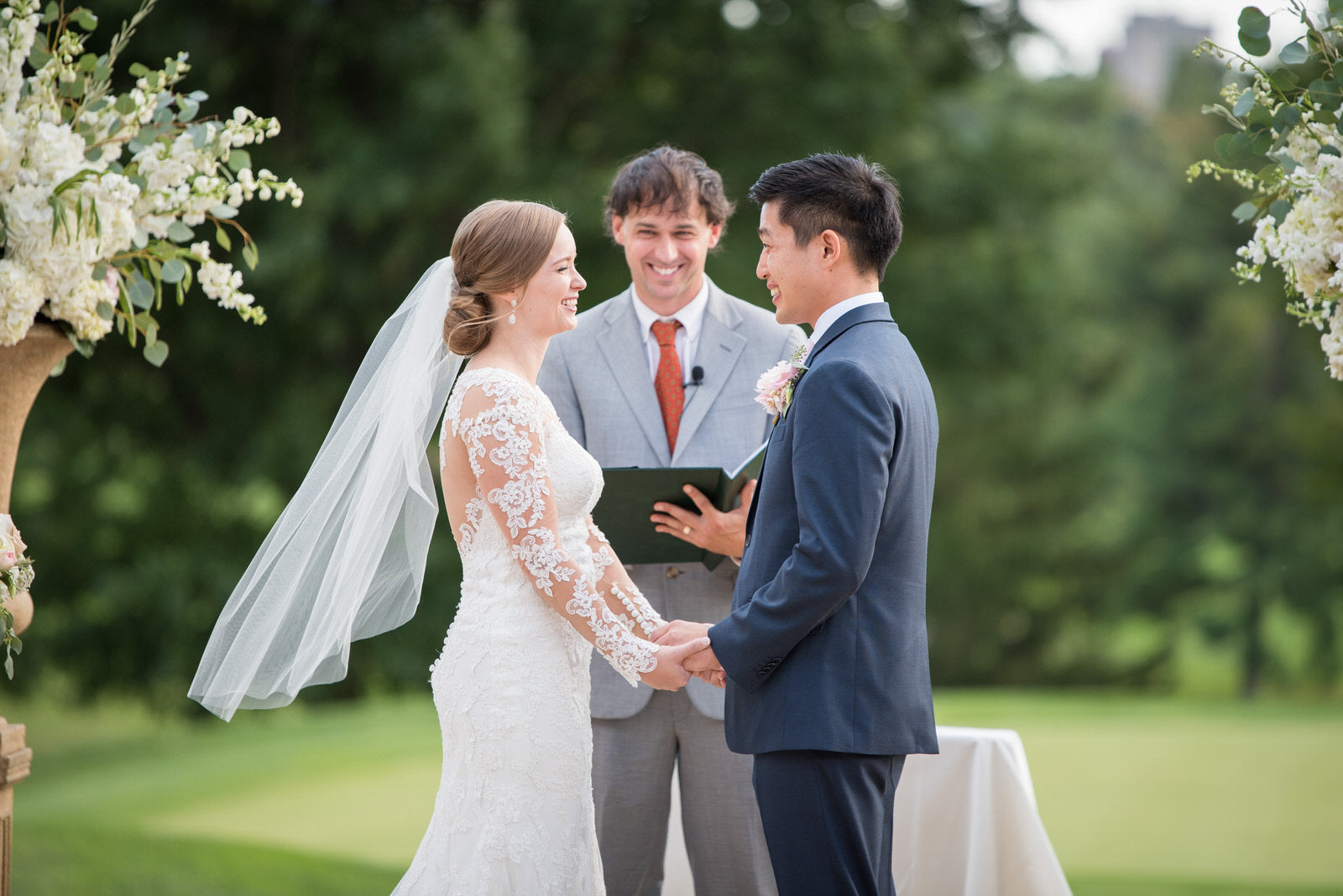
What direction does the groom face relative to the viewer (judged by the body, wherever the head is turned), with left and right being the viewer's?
facing to the left of the viewer

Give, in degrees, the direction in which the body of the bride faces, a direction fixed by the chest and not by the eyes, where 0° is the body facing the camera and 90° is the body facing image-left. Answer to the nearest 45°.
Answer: approximately 270°

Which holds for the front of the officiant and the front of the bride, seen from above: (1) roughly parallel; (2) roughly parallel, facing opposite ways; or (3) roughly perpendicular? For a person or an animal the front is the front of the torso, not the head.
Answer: roughly perpendicular

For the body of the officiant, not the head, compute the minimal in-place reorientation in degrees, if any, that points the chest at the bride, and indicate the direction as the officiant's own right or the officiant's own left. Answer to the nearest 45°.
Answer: approximately 45° to the officiant's own right

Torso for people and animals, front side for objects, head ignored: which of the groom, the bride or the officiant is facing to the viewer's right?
the bride

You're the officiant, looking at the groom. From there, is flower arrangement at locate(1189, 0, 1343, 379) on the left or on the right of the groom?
left

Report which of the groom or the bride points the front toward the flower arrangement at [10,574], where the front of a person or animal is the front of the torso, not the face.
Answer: the groom

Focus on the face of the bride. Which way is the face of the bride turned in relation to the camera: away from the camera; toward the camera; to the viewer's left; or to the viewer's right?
to the viewer's right

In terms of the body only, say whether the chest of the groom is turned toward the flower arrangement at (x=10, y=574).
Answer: yes

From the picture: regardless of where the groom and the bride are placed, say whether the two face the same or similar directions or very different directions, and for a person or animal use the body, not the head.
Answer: very different directions

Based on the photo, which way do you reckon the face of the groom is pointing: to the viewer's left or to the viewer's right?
to the viewer's left

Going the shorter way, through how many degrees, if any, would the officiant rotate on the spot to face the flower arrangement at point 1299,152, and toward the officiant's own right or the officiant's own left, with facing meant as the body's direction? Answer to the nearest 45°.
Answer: approximately 45° to the officiant's own left

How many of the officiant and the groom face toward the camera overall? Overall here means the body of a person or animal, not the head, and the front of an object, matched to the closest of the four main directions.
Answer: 1
